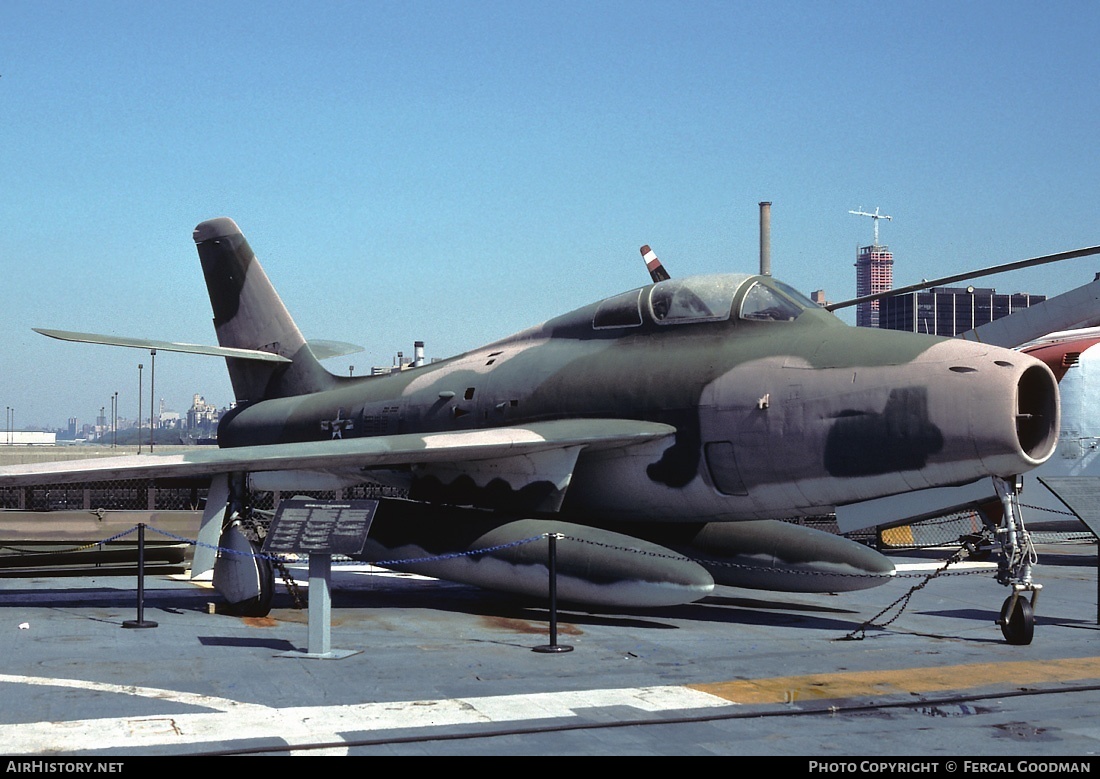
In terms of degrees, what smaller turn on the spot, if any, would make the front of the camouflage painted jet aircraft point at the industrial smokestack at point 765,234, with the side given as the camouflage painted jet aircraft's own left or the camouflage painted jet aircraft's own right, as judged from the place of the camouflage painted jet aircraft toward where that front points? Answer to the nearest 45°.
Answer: approximately 135° to the camouflage painted jet aircraft's own left

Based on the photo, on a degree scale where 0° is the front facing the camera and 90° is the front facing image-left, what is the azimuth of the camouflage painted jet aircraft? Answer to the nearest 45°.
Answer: approximately 315°
